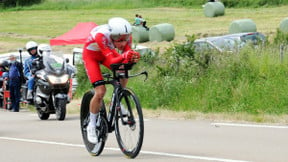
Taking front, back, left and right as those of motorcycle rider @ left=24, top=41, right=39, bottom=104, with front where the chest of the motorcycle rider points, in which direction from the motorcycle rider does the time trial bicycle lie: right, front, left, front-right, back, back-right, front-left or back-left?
front-right

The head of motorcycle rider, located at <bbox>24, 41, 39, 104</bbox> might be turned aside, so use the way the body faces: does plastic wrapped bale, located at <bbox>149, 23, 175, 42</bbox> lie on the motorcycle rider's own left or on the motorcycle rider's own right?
on the motorcycle rider's own left

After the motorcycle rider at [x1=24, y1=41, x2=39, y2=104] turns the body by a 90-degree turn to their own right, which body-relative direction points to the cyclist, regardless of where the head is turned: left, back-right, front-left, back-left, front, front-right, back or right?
front-left

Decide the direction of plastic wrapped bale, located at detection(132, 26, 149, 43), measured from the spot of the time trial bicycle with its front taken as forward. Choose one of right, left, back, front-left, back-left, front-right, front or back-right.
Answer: back-left

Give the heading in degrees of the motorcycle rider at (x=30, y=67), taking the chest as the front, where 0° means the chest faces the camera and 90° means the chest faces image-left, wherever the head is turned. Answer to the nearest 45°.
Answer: approximately 315°

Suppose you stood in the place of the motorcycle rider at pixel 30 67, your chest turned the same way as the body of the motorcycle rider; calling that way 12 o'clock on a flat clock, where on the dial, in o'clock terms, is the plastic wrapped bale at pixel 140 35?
The plastic wrapped bale is roughly at 8 o'clock from the motorcycle rider.

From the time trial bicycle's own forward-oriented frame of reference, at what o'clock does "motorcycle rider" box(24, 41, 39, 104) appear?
The motorcycle rider is roughly at 7 o'clock from the time trial bicycle.

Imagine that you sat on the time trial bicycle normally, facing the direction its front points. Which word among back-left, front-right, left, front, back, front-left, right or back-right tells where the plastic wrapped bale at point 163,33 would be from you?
back-left

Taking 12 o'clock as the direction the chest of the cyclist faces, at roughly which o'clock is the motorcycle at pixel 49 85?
The motorcycle is roughly at 7 o'clock from the cyclist.
